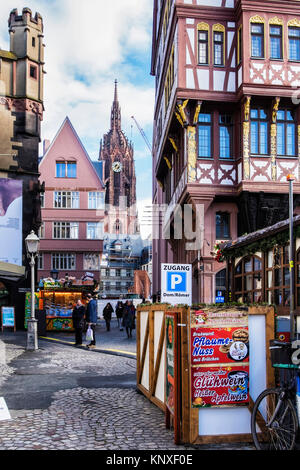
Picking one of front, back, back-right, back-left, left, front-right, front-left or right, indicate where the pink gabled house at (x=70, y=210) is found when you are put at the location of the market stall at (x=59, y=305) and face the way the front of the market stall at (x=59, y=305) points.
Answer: back

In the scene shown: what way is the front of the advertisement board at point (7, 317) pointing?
toward the camera

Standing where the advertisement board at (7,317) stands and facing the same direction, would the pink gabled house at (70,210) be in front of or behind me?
behind

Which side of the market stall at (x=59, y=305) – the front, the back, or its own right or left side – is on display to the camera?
front

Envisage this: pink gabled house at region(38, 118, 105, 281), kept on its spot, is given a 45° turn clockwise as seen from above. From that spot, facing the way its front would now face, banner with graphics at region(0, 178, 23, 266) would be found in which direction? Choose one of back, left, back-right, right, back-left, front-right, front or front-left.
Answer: front-left

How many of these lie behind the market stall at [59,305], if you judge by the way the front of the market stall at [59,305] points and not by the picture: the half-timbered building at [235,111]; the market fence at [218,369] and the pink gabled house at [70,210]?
1
